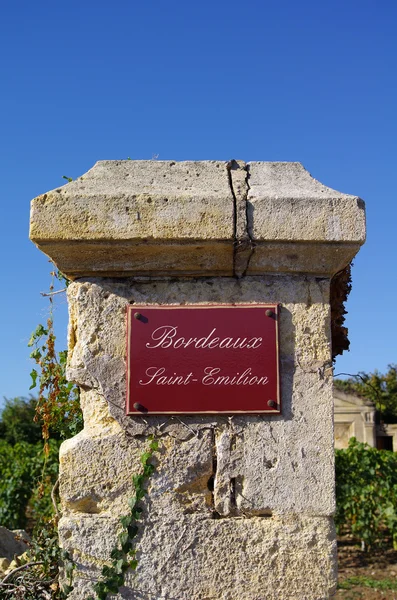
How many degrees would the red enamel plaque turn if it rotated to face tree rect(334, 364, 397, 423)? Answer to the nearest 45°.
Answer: approximately 180°

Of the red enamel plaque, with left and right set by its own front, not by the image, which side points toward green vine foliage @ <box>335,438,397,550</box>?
back

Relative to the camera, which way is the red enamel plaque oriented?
toward the camera
